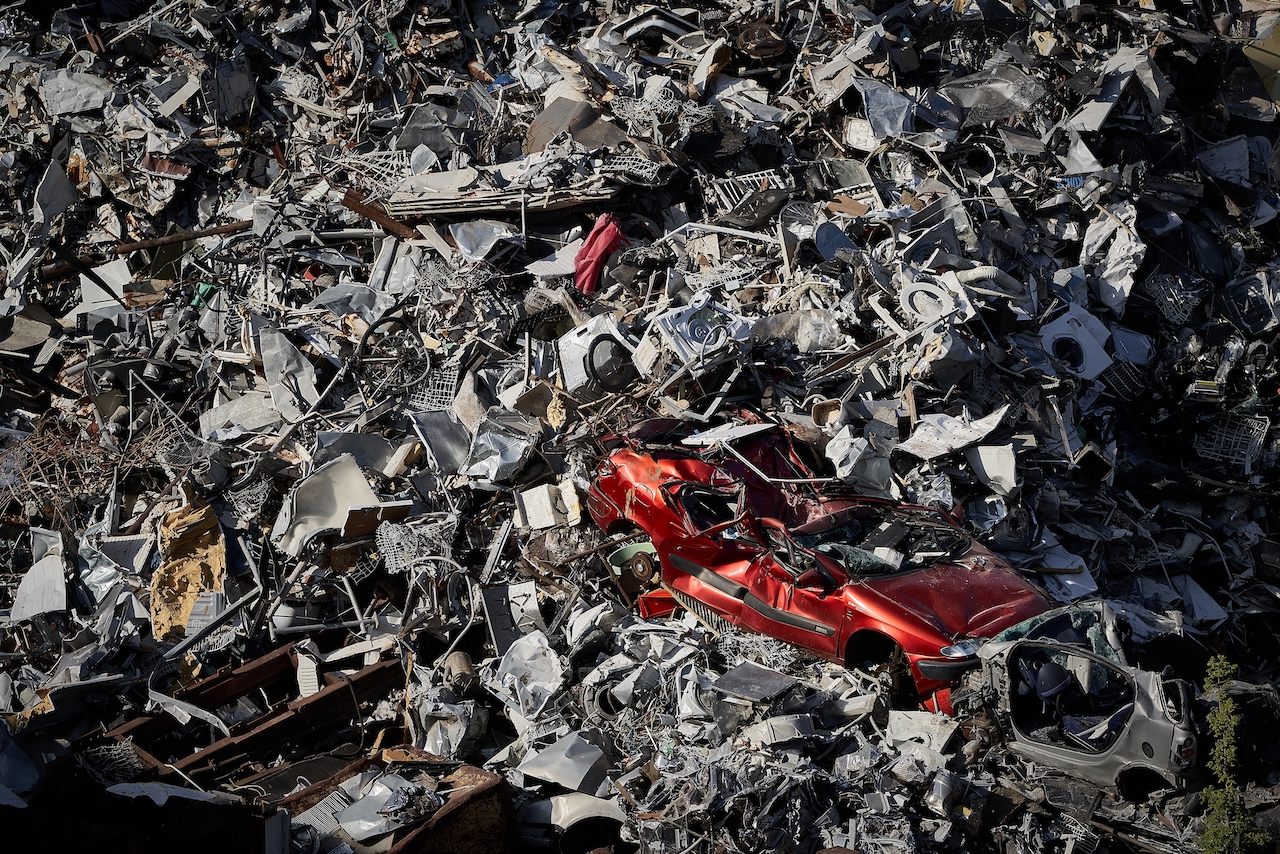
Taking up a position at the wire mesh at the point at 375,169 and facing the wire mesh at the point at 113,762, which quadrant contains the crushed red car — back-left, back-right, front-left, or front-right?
front-left

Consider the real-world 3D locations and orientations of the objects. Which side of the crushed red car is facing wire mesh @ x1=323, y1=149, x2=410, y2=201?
back

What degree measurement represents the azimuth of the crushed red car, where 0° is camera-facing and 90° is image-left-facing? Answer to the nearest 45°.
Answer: approximately 315°

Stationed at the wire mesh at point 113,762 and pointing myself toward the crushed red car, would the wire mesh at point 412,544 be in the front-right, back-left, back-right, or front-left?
front-left

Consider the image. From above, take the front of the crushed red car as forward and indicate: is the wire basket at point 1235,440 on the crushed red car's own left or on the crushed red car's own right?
on the crushed red car's own left

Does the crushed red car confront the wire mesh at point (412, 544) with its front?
no

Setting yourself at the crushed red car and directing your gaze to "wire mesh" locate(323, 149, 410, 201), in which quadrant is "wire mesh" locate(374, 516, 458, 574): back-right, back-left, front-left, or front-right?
front-left

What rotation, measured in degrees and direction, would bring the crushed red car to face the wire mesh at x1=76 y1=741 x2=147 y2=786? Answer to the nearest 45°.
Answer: approximately 135° to its right

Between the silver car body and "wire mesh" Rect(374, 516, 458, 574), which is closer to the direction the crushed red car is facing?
the silver car body
